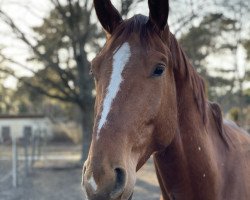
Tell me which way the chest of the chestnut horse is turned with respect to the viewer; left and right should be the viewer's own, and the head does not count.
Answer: facing the viewer and to the left of the viewer

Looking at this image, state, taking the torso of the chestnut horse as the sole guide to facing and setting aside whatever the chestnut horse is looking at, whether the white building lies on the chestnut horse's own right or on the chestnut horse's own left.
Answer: on the chestnut horse's own right
